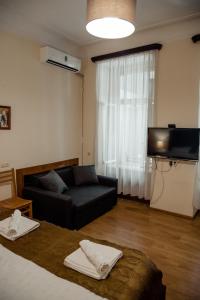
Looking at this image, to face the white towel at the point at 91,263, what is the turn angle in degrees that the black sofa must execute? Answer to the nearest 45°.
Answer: approximately 45° to its right

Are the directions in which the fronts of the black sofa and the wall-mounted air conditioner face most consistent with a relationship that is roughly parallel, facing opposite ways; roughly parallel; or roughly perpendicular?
roughly parallel

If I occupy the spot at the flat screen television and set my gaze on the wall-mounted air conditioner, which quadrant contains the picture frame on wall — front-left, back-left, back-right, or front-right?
front-left

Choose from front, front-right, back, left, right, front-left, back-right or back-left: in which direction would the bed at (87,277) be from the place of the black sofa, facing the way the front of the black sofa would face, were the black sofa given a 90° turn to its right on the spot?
front-left

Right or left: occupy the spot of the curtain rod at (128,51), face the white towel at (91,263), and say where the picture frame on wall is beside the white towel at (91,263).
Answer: right

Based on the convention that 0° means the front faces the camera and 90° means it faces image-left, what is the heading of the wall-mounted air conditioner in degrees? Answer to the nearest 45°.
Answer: approximately 315°

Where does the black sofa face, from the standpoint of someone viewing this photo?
facing the viewer and to the right of the viewer

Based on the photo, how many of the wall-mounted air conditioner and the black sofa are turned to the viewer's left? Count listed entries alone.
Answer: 0
